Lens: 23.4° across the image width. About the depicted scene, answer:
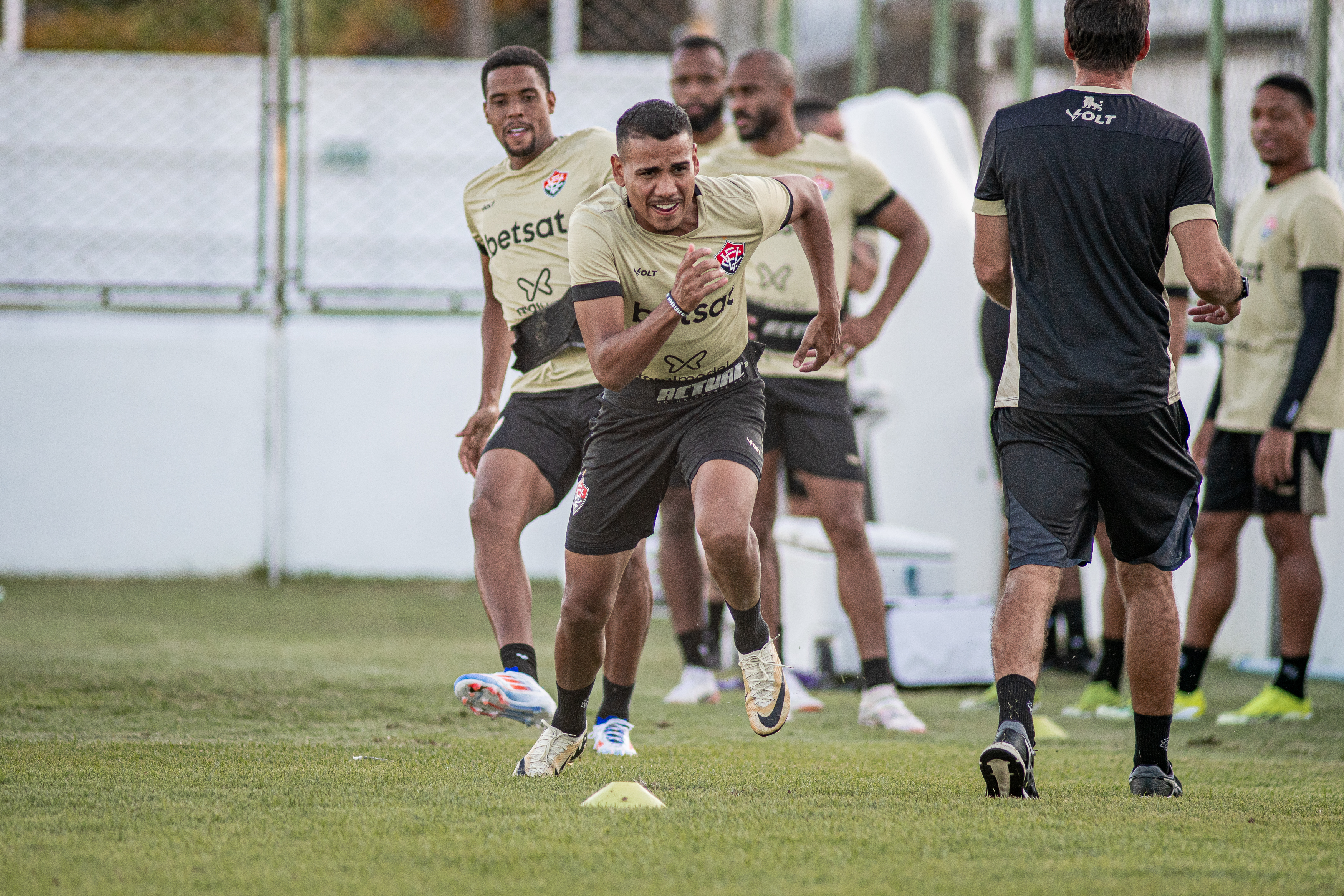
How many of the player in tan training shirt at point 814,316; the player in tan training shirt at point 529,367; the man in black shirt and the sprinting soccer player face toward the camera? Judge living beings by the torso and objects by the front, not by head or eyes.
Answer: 3

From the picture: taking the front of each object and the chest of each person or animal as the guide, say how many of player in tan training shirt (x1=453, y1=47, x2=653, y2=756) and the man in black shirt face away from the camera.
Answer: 1

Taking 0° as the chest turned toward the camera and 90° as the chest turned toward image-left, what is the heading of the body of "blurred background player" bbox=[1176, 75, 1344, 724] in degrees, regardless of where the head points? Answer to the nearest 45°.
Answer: approximately 45°

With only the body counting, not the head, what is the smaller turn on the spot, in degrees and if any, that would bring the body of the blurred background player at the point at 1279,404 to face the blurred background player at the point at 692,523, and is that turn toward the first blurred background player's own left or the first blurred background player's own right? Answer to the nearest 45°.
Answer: approximately 45° to the first blurred background player's own right

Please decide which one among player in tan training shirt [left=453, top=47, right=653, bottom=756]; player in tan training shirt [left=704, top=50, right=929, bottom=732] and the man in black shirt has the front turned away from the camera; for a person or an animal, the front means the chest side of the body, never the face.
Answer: the man in black shirt

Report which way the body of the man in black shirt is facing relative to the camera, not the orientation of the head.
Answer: away from the camera

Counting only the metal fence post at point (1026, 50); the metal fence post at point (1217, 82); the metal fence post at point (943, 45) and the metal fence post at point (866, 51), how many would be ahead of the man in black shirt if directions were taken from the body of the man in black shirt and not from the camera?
4

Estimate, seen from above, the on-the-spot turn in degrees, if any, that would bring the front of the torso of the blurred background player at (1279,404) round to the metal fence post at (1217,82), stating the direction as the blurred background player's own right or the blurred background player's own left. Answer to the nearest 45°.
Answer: approximately 135° to the blurred background player's own right

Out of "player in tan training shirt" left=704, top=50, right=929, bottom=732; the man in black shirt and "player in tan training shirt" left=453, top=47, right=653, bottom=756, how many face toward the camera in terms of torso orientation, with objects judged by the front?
2

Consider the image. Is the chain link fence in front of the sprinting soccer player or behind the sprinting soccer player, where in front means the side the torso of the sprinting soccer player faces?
behind

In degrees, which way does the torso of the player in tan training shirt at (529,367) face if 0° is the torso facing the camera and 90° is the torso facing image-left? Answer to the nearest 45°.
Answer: approximately 0°

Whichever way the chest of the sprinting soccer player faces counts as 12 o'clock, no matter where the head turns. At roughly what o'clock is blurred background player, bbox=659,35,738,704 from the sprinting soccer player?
The blurred background player is roughly at 6 o'clock from the sprinting soccer player.
